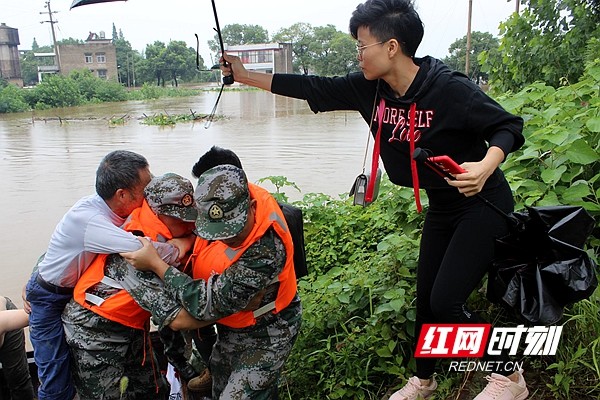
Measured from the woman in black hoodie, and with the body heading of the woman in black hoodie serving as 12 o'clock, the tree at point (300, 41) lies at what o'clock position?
The tree is roughly at 4 o'clock from the woman in black hoodie.

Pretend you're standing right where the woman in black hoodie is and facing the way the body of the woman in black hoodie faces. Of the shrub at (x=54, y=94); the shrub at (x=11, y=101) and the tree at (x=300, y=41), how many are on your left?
0

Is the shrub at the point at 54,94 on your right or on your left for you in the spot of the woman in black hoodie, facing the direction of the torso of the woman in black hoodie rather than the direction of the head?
on your right

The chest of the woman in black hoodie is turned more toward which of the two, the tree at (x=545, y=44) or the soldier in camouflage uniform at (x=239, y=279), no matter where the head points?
the soldier in camouflage uniform

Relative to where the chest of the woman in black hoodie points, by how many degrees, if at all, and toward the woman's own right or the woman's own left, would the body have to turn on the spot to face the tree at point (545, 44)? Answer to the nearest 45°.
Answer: approximately 135° to the woman's own right

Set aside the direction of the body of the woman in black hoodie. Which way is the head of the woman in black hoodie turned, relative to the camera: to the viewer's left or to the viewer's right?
to the viewer's left

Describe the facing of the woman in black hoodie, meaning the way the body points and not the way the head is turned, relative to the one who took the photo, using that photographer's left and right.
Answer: facing the viewer and to the left of the viewer

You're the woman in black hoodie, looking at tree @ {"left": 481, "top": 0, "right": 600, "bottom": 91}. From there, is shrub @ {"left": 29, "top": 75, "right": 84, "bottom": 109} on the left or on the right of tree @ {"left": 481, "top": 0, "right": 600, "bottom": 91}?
left

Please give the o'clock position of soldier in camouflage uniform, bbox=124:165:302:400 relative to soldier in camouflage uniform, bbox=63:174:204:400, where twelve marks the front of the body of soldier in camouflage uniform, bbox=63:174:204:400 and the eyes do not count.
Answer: soldier in camouflage uniform, bbox=124:165:302:400 is roughly at 1 o'clock from soldier in camouflage uniform, bbox=63:174:204:400.

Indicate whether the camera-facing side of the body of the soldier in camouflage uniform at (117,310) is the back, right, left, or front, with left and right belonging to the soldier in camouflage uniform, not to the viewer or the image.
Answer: right

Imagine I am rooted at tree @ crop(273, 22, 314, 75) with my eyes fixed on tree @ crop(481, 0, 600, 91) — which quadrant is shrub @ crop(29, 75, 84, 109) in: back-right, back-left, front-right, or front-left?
front-right

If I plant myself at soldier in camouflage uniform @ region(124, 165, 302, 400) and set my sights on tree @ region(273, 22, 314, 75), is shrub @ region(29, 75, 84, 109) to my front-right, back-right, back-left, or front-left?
front-left

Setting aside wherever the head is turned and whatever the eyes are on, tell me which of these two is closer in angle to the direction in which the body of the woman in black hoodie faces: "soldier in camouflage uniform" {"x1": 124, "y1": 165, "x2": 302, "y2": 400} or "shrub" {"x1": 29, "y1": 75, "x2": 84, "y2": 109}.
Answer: the soldier in camouflage uniform

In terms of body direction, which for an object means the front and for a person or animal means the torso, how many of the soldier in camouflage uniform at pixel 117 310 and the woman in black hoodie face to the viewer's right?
1

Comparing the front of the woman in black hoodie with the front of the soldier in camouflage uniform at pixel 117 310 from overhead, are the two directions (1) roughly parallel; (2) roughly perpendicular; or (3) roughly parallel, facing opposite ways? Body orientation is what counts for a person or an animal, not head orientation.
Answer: roughly parallel, facing opposite ways

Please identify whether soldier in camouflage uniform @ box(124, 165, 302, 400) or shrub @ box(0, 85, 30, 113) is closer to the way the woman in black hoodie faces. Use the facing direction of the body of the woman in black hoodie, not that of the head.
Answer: the soldier in camouflage uniform

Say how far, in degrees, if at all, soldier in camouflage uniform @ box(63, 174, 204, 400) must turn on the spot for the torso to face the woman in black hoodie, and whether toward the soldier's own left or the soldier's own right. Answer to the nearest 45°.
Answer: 0° — they already face them
